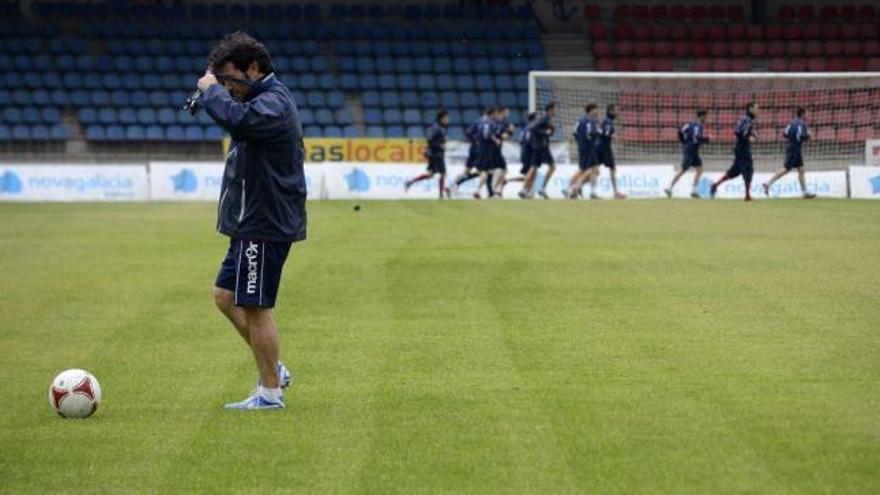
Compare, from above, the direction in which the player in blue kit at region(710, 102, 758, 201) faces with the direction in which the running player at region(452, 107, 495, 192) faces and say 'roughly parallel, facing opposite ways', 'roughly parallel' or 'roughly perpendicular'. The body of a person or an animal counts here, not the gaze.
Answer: roughly parallel

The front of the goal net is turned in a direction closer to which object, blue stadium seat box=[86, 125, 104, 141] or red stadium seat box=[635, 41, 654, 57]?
the blue stadium seat

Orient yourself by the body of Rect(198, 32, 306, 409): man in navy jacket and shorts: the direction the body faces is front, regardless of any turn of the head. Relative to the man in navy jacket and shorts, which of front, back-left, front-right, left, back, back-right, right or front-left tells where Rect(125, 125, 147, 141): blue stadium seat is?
right

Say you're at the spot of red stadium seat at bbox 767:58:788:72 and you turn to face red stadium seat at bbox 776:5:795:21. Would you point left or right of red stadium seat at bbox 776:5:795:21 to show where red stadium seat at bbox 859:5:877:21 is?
right

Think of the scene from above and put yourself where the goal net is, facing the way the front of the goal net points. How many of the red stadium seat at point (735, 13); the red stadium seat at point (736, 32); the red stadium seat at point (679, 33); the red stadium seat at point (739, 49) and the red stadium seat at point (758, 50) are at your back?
5

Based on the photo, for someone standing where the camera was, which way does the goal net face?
facing the viewer

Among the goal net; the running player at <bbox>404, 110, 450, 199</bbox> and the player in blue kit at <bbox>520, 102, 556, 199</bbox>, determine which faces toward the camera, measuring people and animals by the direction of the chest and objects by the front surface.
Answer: the goal net

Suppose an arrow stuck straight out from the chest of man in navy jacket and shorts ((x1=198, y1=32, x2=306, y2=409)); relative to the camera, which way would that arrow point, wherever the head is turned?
to the viewer's left
